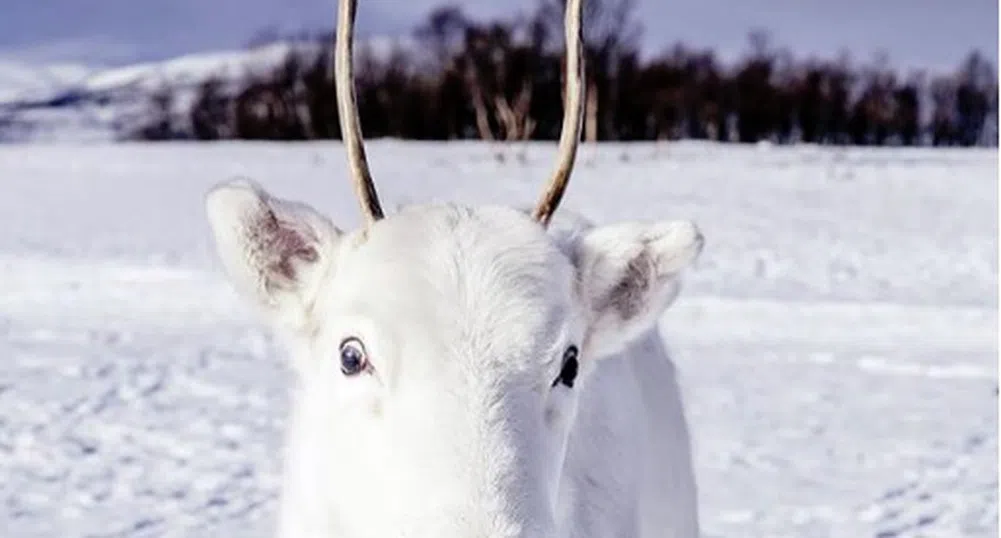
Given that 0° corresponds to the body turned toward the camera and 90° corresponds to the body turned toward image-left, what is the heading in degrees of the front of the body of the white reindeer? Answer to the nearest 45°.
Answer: approximately 0°
